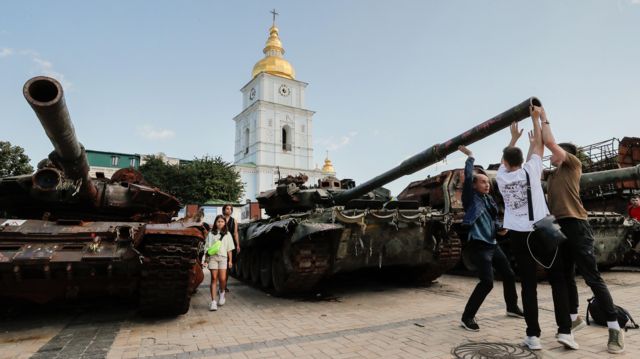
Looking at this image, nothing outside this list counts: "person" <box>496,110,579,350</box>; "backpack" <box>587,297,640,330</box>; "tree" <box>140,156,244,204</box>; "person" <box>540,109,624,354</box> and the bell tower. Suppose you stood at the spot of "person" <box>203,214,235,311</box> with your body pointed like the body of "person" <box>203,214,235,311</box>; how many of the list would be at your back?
2

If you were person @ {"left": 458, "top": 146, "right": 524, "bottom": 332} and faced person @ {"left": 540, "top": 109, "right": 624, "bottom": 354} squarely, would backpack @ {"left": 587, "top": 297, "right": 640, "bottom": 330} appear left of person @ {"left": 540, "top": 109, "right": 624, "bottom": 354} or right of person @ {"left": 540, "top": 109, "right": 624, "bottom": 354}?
left

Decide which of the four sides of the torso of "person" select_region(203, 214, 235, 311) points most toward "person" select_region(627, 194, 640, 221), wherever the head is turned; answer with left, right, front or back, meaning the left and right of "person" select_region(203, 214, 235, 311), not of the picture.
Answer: left

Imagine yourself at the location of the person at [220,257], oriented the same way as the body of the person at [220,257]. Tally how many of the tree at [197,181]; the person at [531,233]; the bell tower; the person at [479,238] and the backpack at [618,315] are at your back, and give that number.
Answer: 2

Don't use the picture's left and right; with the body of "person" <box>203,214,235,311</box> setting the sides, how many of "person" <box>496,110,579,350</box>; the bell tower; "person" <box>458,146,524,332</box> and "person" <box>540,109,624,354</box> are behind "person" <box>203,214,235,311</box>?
1

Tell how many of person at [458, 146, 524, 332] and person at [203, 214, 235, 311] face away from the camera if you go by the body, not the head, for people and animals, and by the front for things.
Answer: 0

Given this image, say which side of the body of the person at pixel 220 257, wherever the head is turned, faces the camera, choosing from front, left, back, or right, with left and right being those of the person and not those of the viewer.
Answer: front

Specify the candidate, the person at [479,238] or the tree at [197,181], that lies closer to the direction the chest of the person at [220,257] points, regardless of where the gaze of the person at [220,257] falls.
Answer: the person
